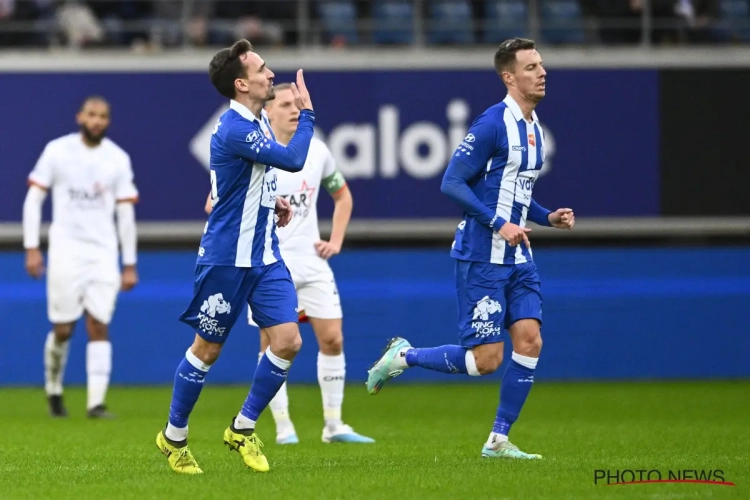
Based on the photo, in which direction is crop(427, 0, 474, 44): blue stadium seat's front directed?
toward the camera

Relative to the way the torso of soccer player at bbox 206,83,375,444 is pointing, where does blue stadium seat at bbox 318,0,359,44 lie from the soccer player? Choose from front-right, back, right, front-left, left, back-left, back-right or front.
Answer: back

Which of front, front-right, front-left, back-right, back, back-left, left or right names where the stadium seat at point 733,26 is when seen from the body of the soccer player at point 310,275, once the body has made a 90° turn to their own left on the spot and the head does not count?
front-left

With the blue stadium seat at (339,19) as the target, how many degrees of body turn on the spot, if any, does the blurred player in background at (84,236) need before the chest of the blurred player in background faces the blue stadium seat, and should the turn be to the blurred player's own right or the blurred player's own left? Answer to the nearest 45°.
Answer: approximately 135° to the blurred player's own left

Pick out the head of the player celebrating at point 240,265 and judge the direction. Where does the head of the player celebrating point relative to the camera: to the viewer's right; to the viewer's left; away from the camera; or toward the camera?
to the viewer's right

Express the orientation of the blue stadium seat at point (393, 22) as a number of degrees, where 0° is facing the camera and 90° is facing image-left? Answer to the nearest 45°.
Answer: approximately 0°

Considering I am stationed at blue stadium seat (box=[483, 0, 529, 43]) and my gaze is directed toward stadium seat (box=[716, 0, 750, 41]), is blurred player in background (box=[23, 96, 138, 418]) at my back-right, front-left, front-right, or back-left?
back-right

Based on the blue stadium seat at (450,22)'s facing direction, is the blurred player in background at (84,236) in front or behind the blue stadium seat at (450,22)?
in front

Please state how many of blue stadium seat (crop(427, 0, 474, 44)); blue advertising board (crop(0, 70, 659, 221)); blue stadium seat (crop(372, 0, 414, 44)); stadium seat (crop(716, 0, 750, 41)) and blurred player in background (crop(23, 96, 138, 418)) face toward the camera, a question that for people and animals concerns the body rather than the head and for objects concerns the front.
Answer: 5

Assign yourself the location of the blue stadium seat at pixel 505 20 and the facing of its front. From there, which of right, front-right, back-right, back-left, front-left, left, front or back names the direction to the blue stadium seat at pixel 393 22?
right

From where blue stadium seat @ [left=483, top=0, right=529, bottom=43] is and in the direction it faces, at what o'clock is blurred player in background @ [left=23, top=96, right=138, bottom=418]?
The blurred player in background is roughly at 1 o'clock from the blue stadium seat.

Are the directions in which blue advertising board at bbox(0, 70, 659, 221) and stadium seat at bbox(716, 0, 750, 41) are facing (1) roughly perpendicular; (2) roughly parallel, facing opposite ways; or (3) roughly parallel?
roughly parallel

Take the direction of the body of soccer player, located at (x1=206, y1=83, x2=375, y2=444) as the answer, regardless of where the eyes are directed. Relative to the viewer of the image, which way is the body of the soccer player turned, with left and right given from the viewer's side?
facing the viewer

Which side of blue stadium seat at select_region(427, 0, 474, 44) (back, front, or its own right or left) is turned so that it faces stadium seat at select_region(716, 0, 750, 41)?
left

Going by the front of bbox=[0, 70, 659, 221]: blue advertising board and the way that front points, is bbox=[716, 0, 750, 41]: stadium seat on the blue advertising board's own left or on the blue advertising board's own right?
on the blue advertising board's own left

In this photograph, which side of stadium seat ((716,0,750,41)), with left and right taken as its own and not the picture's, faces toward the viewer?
front
